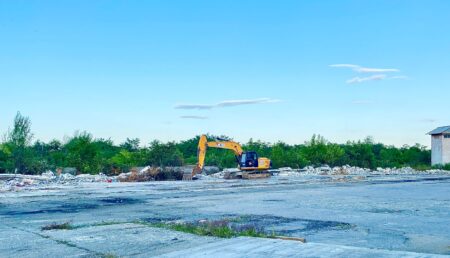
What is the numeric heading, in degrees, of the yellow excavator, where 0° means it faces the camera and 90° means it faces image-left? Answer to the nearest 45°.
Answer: approximately 90°

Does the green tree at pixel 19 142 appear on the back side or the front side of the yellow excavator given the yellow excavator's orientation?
on the front side

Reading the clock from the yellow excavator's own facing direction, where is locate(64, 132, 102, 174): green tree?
The green tree is roughly at 1 o'clock from the yellow excavator.

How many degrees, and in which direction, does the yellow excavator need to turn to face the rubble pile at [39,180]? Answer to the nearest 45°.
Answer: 0° — it already faces it
